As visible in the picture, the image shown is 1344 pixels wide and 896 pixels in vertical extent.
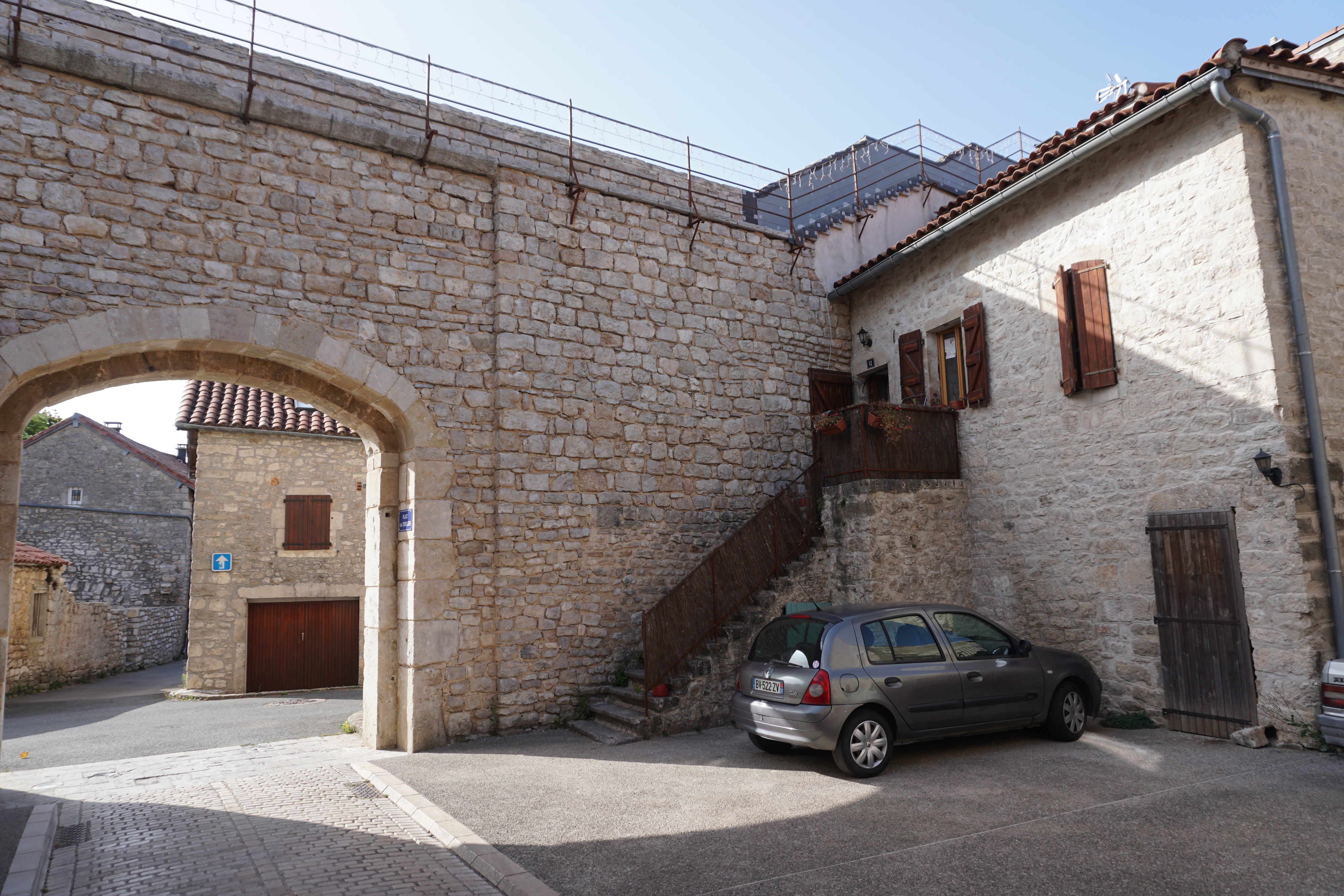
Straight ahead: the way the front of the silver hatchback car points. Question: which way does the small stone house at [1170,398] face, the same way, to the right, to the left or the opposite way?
the opposite way

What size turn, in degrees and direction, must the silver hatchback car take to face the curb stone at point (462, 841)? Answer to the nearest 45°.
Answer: approximately 180°

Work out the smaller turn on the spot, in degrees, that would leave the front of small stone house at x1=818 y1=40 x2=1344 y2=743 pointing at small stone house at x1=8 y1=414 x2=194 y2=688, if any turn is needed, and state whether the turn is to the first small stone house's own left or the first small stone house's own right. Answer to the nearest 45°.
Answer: approximately 45° to the first small stone house's own right

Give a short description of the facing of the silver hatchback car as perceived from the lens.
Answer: facing away from the viewer and to the right of the viewer

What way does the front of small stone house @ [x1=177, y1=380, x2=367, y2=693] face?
toward the camera

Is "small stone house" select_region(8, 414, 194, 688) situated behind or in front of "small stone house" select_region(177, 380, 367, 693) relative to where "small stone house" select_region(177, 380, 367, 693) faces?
behind

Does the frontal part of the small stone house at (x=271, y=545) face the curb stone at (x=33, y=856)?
yes

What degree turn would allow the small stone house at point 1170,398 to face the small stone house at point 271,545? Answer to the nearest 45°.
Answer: approximately 45° to its right

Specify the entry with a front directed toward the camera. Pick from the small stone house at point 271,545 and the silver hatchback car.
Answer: the small stone house

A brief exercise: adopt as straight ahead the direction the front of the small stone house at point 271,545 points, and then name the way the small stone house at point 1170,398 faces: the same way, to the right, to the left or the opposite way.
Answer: to the right

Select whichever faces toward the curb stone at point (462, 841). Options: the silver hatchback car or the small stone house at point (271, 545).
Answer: the small stone house

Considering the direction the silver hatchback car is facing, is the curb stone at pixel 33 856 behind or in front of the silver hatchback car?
behind

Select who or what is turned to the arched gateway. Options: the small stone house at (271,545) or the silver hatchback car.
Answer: the small stone house

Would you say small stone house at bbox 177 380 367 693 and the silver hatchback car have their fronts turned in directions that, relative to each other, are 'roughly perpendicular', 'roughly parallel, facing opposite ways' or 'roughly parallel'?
roughly perpendicular

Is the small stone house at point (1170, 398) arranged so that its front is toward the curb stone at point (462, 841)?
yes

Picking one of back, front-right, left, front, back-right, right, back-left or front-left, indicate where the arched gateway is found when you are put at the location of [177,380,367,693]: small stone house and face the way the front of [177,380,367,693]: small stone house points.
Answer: front

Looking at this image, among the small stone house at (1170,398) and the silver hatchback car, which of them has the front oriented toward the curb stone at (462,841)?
the small stone house

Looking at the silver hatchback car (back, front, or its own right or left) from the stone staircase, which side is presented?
left

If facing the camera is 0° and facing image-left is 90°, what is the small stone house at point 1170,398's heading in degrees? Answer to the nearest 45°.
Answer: approximately 45°

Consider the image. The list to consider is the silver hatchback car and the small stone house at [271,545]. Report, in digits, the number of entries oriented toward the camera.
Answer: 1

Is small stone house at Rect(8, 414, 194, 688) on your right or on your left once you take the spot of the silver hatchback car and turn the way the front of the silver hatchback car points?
on your left
